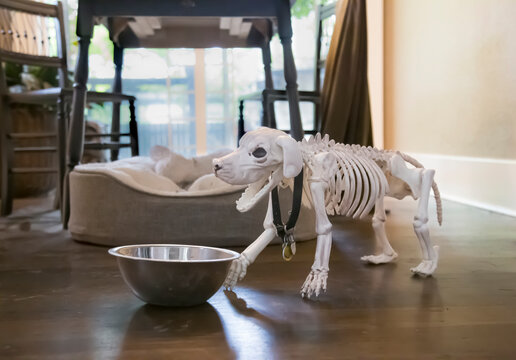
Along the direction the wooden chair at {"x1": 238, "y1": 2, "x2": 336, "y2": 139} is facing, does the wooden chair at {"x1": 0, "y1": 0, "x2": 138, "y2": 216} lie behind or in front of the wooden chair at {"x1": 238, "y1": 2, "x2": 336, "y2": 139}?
in front

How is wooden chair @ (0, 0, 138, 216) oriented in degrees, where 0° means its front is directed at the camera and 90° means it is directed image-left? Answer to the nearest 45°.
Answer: approximately 225°
